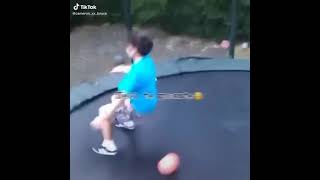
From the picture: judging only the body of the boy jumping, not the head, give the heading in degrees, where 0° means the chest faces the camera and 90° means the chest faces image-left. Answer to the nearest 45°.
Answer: approximately 90°
